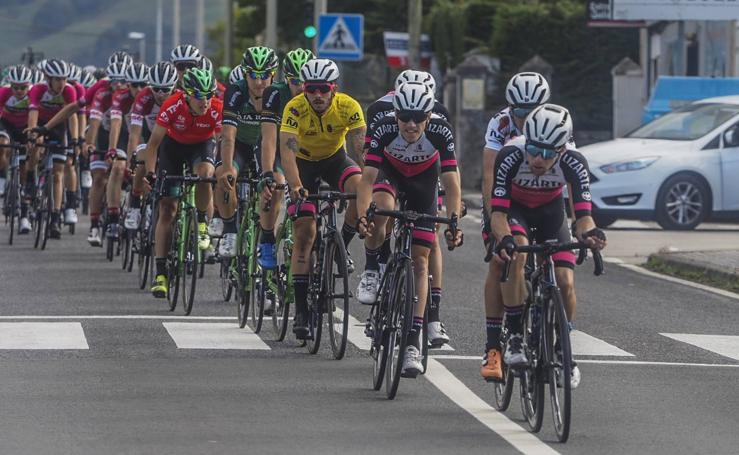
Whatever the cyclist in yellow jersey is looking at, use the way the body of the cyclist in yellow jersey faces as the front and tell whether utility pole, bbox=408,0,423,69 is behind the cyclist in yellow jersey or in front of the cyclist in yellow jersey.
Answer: behind

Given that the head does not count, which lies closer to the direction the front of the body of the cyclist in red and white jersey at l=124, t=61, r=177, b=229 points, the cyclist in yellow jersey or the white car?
the cyclist in yellow jersey

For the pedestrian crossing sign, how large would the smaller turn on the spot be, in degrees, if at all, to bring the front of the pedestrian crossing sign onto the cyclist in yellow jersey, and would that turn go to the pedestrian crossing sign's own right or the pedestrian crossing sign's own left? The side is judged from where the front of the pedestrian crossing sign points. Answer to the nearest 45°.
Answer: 0° — it already faces them

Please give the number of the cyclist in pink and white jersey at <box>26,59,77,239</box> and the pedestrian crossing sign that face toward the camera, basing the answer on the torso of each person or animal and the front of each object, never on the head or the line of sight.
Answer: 2

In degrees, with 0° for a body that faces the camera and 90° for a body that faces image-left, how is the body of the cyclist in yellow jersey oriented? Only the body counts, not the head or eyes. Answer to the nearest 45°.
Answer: approximately 0°

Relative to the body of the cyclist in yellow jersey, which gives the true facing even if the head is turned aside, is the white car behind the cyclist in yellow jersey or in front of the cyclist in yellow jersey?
behind
